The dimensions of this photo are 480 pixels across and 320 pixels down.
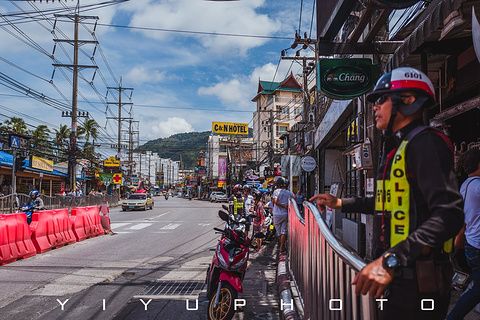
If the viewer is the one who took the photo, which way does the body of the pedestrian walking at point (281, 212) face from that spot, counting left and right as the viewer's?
facing away from the viewer

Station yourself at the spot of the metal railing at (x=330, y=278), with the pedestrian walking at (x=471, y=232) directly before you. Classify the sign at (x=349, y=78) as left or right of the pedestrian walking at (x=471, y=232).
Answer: left

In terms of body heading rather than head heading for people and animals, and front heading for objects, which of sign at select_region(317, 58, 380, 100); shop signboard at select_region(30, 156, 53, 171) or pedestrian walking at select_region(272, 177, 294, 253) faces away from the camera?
the pedestrian walking

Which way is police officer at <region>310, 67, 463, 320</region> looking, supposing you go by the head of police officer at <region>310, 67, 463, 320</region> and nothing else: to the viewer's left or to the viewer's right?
to the viewer's left

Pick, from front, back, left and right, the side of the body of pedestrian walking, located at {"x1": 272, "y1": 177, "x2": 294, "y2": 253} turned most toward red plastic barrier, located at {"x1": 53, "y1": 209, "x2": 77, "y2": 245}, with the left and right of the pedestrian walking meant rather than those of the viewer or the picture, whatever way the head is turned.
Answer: left

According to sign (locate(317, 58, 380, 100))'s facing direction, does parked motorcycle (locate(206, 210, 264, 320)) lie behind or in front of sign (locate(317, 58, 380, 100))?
in front

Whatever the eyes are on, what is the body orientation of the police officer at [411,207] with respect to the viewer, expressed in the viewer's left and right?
facing to the left of the viewer

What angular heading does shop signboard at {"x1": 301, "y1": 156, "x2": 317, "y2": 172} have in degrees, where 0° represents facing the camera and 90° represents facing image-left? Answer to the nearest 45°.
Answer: approximately 0°

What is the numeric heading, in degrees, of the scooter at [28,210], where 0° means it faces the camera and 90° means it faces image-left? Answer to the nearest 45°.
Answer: approximately 0°

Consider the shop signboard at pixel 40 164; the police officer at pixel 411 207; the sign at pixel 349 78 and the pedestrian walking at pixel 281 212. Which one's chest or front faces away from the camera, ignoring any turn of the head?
the pedestrian walking

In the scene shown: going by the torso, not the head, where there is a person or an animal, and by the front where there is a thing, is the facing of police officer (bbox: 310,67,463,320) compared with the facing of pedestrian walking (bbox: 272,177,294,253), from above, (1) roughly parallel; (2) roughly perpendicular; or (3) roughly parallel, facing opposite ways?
roughly perpendicular
